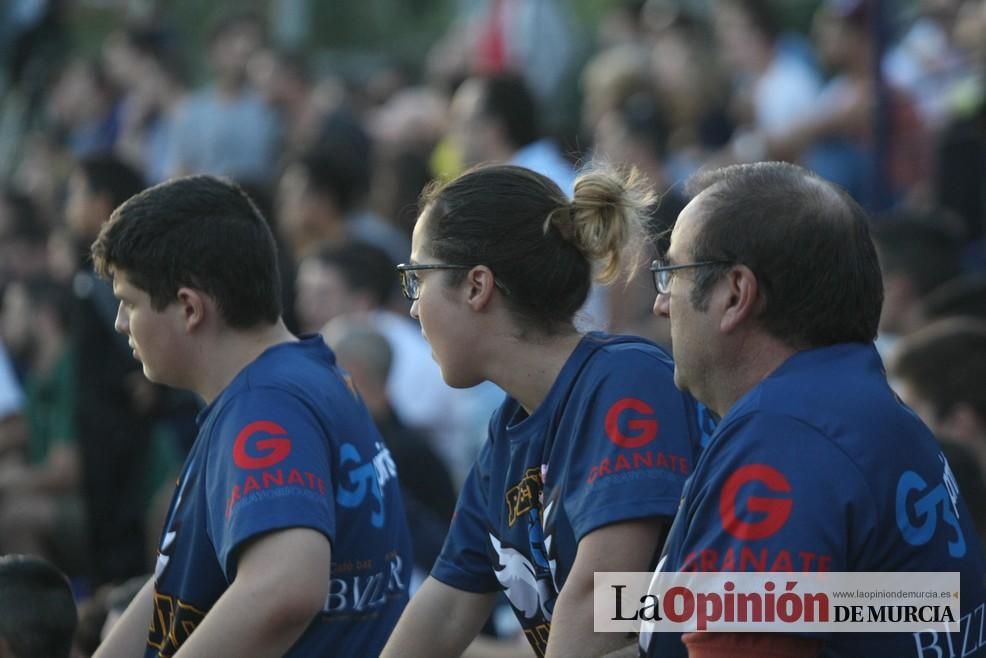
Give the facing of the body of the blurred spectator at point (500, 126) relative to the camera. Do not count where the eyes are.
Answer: to the viewer's left

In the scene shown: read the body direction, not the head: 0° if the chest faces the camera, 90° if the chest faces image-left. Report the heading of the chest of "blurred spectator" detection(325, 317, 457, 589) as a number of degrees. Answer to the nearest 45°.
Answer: approximately 90°

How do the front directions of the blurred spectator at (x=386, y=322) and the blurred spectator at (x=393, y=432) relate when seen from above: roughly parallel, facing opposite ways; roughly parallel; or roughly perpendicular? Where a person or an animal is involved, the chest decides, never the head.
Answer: roughly parallel

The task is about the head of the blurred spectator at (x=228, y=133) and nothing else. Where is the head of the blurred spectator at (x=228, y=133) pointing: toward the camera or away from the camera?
toward the camera

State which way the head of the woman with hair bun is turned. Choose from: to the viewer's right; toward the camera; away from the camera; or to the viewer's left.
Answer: to the viewer's left

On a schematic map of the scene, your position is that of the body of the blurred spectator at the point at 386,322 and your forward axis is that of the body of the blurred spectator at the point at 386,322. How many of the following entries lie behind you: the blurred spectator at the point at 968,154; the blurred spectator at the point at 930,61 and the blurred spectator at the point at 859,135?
3

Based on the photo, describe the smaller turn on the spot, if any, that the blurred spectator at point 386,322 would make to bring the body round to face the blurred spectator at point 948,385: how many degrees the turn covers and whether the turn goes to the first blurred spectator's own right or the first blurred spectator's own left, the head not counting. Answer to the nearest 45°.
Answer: approximately 135° to the first blurred spectator's own left
